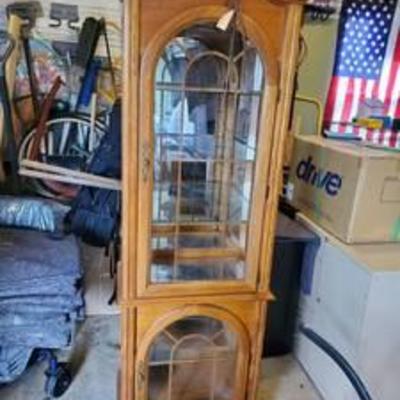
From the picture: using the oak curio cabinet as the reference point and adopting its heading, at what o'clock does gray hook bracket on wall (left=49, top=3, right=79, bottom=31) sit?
The gray hook bracket on wall is roughly at 5 o'clock from the oak curio cabinet.

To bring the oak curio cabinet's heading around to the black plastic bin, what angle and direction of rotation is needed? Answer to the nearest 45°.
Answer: approximately 135° to its left

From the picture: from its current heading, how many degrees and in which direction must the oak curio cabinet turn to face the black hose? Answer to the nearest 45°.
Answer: approximately 45° to its left

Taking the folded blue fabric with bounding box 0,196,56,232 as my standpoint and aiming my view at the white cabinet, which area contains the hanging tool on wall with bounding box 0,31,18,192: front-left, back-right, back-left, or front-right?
back-left

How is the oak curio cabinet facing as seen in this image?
toward the camera

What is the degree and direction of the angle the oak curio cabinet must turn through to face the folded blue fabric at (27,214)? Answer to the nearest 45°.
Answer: approximately 135° to its right

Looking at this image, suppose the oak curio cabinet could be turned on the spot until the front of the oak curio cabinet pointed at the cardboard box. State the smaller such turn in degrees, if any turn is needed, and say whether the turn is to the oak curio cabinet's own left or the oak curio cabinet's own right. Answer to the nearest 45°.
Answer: approximately 135° to the oak curio cabinet's own left

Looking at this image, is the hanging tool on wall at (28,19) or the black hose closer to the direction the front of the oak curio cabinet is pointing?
the black hose

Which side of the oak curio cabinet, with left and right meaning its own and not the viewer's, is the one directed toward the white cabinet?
left

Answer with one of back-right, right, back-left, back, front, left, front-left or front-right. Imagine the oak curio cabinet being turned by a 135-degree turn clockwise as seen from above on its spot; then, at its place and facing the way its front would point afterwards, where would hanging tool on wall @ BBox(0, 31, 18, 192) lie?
front

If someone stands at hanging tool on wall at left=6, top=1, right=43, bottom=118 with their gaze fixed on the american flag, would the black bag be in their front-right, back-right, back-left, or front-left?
front-right
